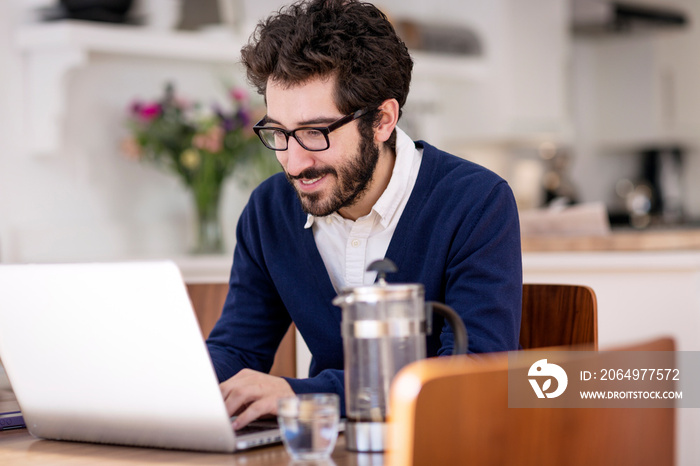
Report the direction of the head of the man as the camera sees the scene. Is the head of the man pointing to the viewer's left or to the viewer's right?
to the viewer's left

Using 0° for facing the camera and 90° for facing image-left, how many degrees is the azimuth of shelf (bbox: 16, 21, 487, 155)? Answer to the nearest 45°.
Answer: approximately 0°

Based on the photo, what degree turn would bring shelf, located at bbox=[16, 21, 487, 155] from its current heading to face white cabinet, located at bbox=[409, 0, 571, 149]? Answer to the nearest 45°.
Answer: approximately 135° to its left

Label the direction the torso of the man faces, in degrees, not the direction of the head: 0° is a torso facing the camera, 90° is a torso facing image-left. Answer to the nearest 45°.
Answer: approximately 45°

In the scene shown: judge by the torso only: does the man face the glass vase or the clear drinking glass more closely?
the clear drinking glass

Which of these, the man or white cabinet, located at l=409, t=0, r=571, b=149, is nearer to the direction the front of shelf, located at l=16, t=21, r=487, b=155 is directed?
the man

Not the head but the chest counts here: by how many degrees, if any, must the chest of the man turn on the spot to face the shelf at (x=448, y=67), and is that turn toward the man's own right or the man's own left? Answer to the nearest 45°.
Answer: approximately 135° to the man's own right

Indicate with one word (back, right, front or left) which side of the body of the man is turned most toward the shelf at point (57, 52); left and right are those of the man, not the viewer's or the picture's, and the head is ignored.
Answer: right
